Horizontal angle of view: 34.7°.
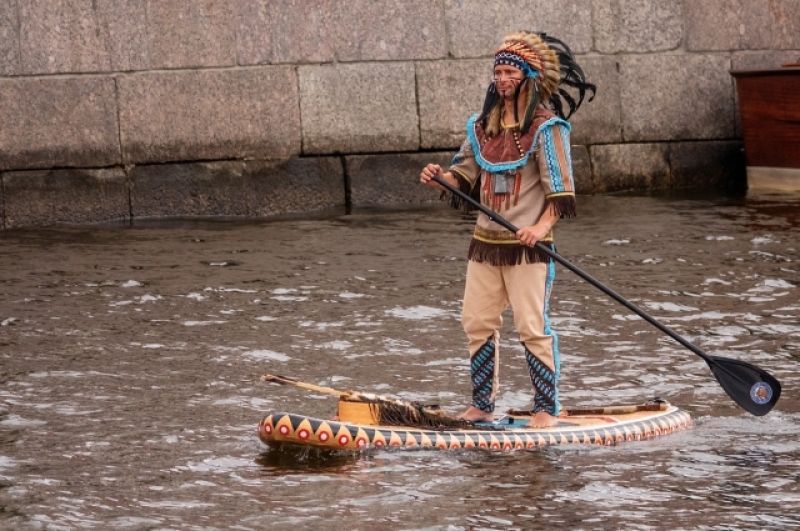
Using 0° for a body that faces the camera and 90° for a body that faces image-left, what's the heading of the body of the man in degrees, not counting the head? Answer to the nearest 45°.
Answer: approximately 45°

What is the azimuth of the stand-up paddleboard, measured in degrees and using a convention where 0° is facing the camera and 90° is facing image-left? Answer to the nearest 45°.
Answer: approximately 45°

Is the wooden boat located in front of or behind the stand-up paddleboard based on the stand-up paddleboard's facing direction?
behind

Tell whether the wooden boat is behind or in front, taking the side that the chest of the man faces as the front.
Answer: behind
